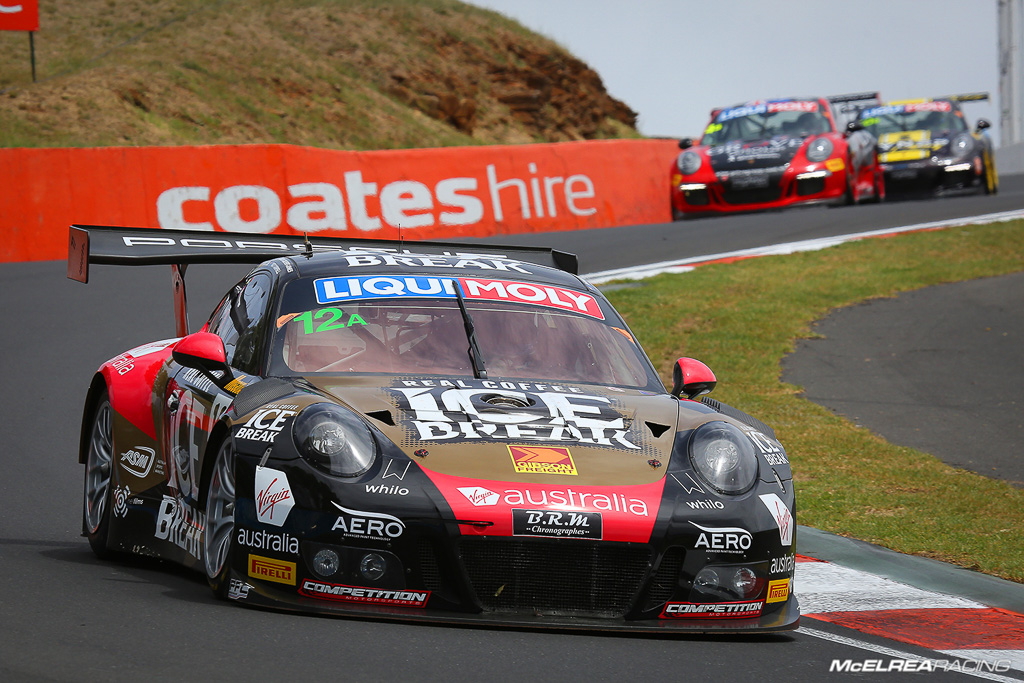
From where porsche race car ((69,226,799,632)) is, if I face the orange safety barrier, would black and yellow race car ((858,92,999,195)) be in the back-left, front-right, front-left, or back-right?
front-right

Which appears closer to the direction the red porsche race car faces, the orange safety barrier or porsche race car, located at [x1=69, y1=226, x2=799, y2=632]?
the porsche race car

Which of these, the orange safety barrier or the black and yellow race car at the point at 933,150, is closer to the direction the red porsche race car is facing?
the orange safety barrier

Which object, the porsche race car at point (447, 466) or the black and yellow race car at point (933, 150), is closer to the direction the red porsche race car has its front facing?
the porsche race car

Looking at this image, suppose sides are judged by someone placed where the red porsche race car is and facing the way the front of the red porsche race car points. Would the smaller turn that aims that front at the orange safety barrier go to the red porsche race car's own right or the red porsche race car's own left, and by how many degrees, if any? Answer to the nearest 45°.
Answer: approximately 45° to the red porsche race car's own right

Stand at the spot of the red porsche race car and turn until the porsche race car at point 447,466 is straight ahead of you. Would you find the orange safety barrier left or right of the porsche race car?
right

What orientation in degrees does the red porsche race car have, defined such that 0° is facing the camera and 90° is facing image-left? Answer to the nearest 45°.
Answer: approximately 0°

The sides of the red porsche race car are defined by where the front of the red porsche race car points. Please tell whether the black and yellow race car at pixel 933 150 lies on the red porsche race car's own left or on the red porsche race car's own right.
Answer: on the red porsche race car's own left

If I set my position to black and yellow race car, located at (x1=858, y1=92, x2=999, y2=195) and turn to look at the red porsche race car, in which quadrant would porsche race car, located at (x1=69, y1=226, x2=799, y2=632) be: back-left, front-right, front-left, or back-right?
front-left

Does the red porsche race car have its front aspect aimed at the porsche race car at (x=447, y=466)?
yes
